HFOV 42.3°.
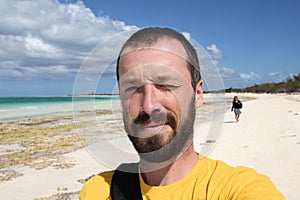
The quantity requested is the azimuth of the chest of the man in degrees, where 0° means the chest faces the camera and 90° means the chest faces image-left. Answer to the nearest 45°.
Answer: approximately 45°
